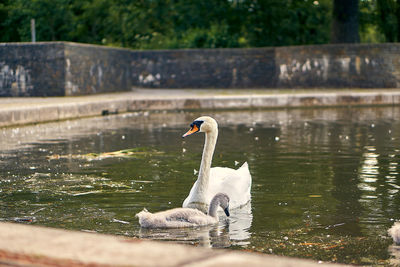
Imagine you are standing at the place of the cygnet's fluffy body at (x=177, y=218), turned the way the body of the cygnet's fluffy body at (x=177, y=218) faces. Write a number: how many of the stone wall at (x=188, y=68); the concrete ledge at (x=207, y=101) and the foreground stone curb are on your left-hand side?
2

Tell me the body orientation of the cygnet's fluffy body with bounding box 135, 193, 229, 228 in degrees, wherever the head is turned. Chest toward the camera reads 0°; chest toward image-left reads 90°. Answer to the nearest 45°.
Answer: approximately 270°

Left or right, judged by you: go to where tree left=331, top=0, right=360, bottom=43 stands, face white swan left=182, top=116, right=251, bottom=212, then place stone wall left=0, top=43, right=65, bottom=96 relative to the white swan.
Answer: right

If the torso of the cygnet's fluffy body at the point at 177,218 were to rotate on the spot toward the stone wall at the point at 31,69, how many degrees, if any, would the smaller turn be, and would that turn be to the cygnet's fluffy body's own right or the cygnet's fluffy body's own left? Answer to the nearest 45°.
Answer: approximately 90° to the cygnet's fluffy body's own left

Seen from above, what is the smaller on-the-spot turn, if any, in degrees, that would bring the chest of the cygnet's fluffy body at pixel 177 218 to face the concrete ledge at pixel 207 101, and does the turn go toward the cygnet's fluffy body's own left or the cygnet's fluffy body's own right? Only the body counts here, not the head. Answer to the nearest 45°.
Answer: approximately 90° to the cygnet's fluffy body's own left

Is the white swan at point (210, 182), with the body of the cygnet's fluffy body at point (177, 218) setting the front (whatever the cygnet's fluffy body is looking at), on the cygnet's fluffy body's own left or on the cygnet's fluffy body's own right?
on the cygnet's fluffy body's own left

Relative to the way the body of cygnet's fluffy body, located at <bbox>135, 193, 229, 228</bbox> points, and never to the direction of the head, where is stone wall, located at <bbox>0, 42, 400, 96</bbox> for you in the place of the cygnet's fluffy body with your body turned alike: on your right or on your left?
on your left

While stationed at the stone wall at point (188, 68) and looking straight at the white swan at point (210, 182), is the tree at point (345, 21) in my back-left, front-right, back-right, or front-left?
back-left

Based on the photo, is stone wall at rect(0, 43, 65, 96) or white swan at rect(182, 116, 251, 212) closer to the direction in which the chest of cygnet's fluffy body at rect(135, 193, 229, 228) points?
the white swan

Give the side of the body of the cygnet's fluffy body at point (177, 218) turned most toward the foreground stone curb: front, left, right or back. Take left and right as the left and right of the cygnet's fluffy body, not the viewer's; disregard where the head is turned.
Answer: right
